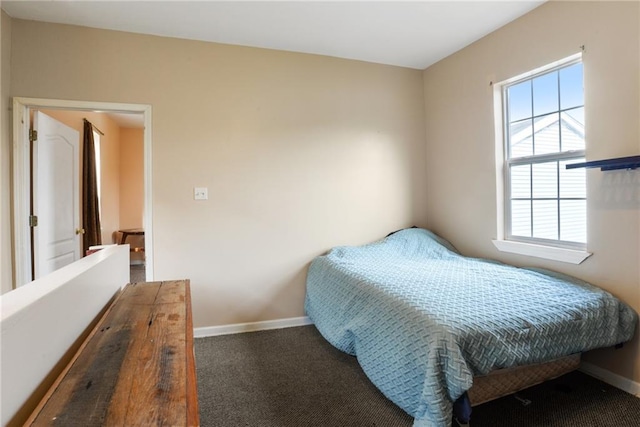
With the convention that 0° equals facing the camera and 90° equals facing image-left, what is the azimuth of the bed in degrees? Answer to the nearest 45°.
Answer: approximately 315°

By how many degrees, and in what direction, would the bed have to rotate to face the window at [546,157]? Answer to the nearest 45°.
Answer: approximately 90° to its left

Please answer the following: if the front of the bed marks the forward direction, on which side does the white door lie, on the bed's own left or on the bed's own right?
on the bed's own right
